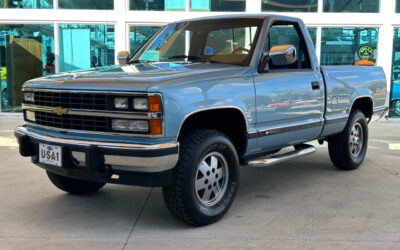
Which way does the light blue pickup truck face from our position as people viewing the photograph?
facing the viewer and to the left of the viewer

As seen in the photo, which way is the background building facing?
toward the camera

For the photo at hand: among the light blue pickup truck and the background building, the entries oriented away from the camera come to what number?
0

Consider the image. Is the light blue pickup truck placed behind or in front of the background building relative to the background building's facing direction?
in front

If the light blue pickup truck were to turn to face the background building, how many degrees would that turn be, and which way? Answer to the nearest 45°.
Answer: approximately 135° to its right
